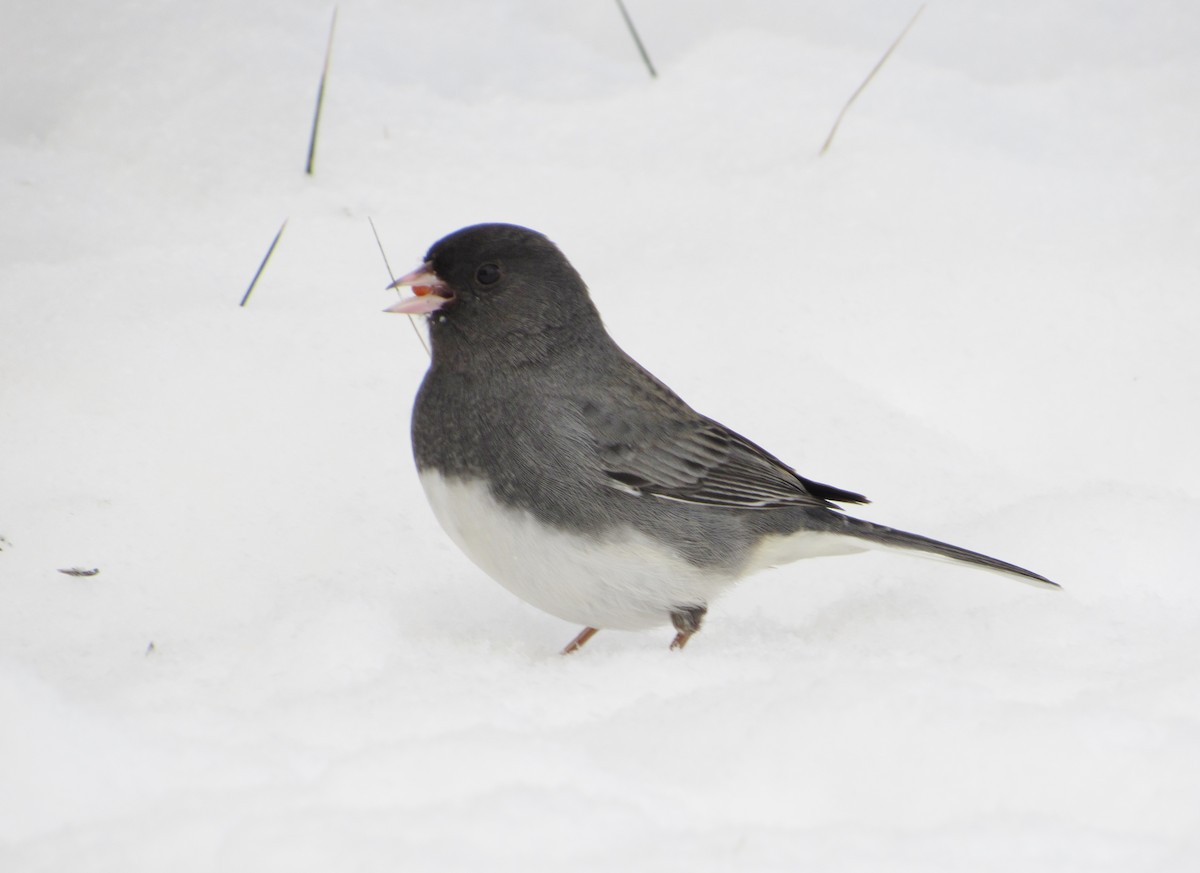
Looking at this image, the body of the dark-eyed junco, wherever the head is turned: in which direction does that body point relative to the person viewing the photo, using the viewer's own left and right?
facing to the left of the viewer
